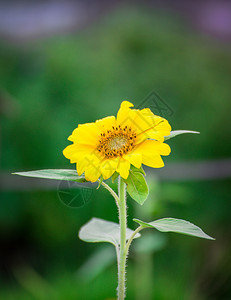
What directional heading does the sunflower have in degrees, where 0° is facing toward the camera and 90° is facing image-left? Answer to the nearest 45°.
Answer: approximately 0°
